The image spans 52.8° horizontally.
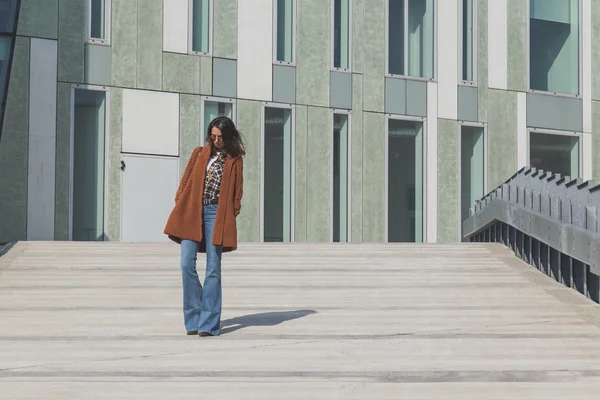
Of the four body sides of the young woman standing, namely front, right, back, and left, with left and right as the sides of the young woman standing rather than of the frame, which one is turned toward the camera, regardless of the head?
front

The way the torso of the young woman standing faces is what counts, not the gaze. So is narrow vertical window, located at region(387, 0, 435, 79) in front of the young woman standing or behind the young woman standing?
behind

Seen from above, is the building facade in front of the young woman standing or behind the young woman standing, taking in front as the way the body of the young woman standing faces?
behind

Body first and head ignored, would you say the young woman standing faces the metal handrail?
no

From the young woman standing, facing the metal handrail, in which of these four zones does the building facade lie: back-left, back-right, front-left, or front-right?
front-left

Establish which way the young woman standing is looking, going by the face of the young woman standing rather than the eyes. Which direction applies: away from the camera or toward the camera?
toward the camera
